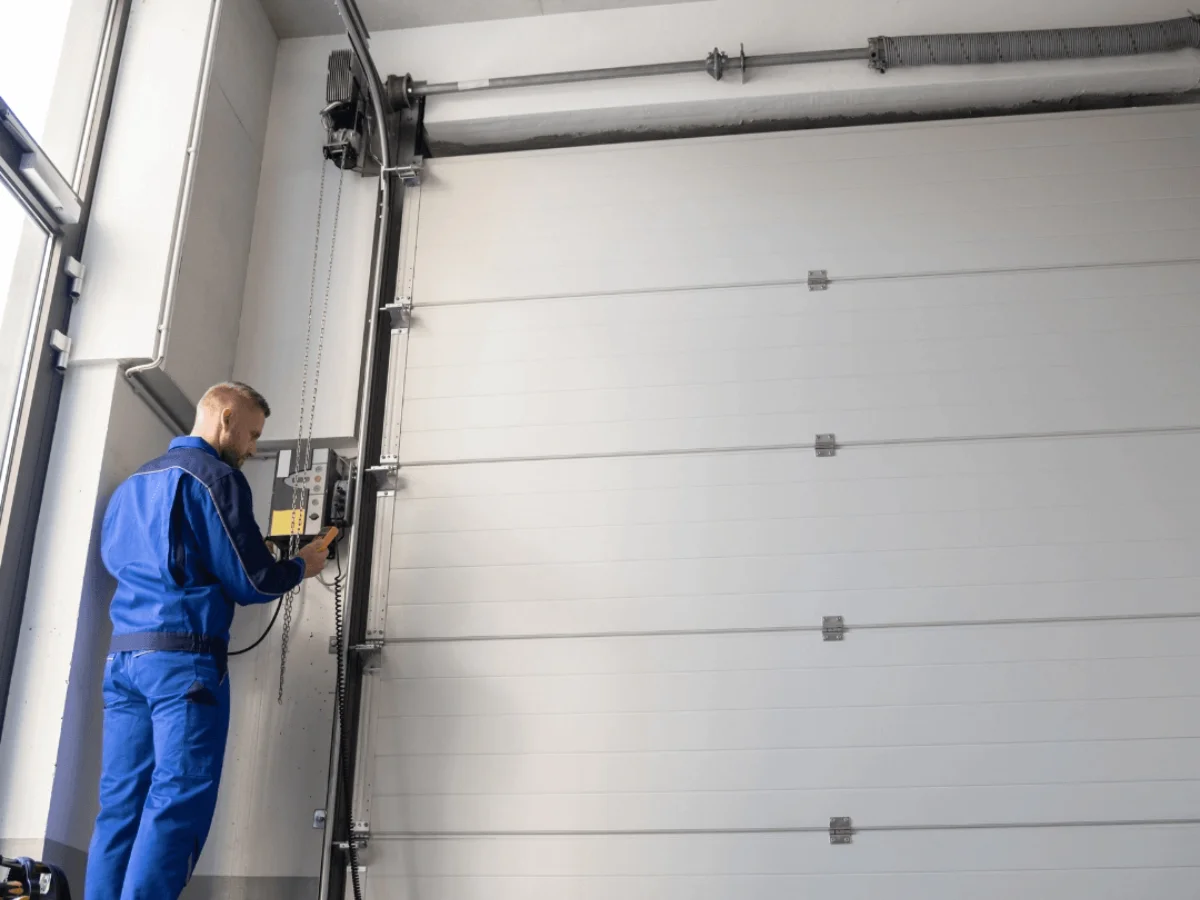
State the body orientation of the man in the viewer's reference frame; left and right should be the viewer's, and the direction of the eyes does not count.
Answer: facing away from the viewer and to the right of the viewer

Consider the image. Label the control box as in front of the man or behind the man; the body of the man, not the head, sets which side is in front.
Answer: in front

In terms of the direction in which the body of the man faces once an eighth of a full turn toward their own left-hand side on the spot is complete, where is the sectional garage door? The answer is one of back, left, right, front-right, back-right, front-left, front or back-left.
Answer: right

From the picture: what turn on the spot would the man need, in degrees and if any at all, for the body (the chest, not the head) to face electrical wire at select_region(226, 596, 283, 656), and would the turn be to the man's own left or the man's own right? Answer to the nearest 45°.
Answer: approximately 45° to the man's own left

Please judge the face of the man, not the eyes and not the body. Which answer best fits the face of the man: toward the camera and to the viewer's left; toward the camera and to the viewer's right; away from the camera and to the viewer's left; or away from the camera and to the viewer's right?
away from the camera and to the viewer's right
